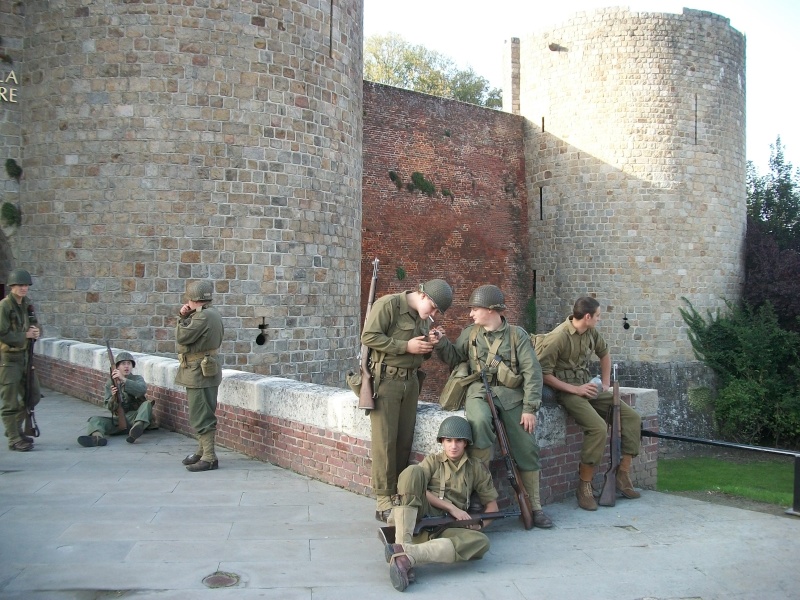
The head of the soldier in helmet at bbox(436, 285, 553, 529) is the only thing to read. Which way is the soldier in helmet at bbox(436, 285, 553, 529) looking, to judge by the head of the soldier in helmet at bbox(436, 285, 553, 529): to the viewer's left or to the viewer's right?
to the viewer's left

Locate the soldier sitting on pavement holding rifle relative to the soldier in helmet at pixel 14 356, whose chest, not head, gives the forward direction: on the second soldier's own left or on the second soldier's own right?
on the second soldier's own left

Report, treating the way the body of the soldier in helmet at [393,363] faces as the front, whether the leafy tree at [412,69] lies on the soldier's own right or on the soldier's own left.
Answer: on the soldier's own left

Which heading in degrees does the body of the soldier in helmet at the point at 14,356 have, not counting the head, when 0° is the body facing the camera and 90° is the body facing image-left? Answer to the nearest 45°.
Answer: approximately 315°

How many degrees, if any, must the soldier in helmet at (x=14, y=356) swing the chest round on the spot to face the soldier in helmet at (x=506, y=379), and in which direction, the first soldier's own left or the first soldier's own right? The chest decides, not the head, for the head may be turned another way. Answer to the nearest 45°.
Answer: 0° — they already face them

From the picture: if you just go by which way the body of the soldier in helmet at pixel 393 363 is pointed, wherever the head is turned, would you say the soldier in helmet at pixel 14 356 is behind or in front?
behind

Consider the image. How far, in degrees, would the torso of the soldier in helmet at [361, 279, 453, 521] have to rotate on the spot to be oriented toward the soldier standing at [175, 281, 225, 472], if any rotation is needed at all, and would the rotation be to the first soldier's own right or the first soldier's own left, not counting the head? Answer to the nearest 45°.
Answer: approximately 180°

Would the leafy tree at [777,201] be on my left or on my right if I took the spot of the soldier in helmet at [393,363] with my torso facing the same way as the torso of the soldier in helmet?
on my left

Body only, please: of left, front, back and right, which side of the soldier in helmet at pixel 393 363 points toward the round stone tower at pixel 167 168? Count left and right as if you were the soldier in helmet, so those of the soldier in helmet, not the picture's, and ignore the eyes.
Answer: back
